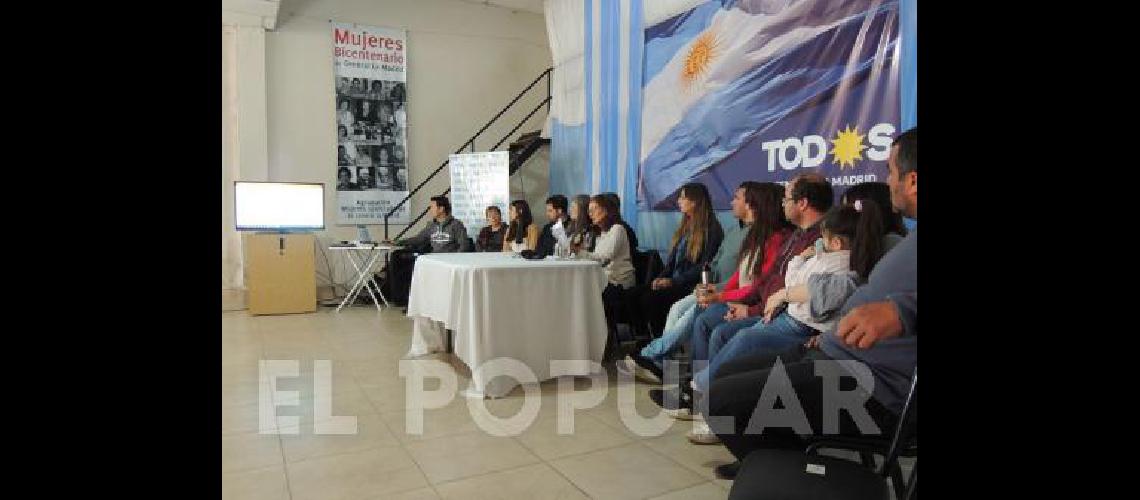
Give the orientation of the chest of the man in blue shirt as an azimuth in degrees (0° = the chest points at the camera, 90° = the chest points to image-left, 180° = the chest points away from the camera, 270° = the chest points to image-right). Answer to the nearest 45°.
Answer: approximately 90°

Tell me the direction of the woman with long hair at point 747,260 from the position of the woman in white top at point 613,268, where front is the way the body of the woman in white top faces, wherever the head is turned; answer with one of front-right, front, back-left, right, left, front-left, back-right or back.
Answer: back-left

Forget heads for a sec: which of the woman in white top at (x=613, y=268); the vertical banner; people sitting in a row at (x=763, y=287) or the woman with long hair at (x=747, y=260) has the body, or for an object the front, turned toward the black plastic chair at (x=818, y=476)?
the vertical banner

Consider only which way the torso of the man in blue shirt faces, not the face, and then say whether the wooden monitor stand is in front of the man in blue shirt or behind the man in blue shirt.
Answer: in front

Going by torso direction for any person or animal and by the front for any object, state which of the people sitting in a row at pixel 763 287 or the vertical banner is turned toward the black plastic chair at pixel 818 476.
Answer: the vertical banner

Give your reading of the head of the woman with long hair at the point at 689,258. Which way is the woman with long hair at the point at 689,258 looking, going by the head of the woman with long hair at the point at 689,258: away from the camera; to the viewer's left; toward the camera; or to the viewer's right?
to the viewer's left

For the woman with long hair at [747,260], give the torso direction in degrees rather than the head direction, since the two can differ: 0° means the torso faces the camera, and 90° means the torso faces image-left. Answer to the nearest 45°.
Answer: approximately 90°

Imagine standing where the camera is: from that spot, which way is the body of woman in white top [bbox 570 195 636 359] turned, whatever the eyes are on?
to the viewer's left

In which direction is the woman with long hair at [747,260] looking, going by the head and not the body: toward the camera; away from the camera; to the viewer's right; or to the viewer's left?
to the viewer's left

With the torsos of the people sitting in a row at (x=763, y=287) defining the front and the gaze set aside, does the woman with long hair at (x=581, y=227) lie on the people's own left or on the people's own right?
on the people's own right

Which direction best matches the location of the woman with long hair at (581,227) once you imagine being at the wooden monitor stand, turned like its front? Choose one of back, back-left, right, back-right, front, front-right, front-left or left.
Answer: front-left

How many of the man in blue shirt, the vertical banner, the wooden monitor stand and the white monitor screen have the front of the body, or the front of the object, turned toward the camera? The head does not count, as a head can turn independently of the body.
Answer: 3

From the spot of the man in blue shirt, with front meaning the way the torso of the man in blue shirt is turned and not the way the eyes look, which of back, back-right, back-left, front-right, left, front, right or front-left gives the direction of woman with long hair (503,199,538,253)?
front-right

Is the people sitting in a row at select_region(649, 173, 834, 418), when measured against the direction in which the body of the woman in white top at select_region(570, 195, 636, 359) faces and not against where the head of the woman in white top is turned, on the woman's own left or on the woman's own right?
on the woman's own left

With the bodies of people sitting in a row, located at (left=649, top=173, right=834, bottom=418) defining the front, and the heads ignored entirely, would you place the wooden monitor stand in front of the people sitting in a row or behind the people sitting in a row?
in front

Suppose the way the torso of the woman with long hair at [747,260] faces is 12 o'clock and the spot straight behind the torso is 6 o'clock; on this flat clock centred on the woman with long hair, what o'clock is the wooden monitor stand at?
The wooden monitor stand is roughly at 1 o'clock from the woman with long hair.

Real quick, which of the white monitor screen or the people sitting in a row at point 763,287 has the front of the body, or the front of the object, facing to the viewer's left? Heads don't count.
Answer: the people sitting in a row

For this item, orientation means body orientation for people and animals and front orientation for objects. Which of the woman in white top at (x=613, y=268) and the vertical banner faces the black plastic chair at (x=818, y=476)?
the vertical banner
